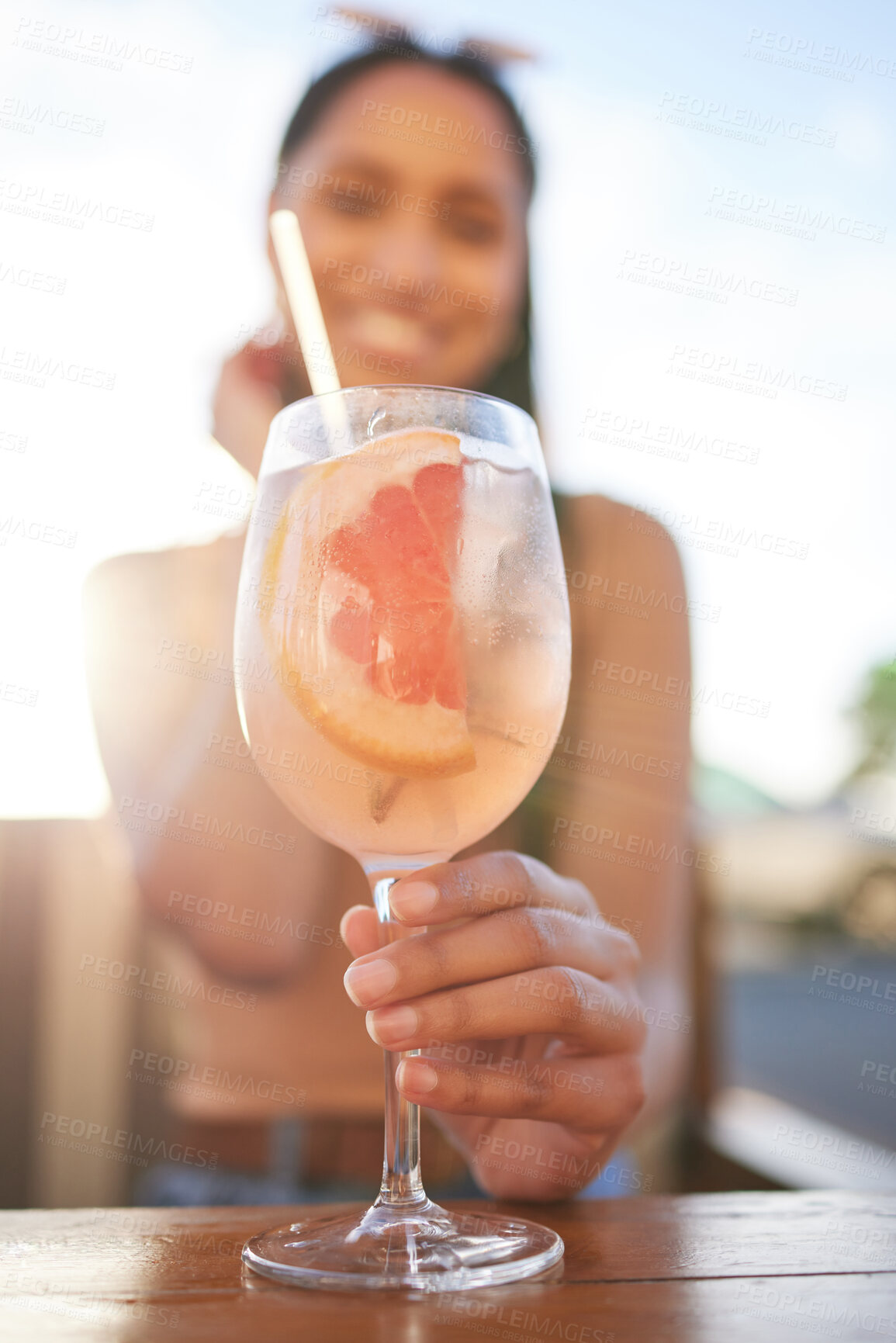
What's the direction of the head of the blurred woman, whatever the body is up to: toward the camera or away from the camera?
toward the camera

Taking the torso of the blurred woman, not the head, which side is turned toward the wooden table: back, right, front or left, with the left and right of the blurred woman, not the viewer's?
front

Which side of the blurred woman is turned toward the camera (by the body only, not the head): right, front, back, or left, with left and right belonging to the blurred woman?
front
